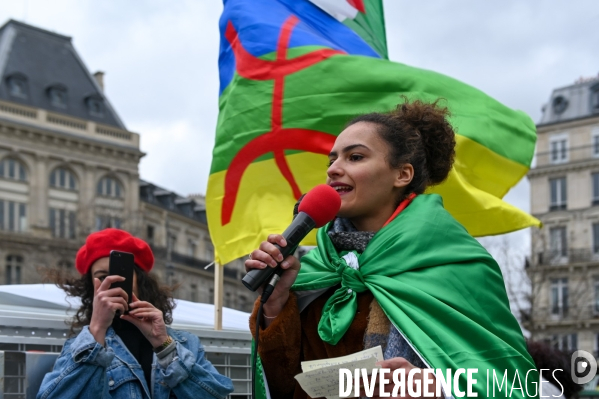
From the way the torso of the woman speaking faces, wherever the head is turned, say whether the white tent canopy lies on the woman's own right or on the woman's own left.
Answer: on the woman's own right

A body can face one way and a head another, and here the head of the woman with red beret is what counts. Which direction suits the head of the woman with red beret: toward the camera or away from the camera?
toward the camera

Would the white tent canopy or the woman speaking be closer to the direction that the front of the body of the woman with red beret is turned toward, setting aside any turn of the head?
the woman speaking

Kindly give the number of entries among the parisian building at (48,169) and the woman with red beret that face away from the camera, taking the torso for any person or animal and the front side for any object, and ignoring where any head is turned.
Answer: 0

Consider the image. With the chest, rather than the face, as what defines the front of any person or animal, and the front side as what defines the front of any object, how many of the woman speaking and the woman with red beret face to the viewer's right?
0

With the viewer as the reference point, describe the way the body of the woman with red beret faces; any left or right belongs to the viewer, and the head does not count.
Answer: facing the viewer

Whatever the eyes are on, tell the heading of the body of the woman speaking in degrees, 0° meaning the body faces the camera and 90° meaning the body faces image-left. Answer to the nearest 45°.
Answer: approximately 45°

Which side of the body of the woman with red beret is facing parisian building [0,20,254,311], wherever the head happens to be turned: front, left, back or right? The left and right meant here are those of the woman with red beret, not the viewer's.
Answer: back

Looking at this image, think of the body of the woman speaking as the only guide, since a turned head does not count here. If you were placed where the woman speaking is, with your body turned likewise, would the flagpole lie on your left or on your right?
on your right

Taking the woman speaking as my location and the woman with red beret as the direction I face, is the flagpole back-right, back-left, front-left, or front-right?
front-right

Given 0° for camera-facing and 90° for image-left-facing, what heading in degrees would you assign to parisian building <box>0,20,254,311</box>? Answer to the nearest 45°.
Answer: approximately 315°
